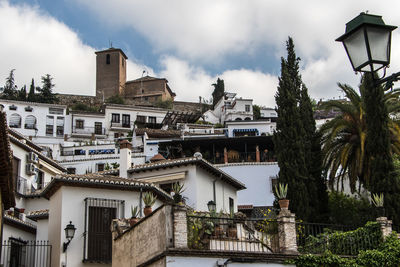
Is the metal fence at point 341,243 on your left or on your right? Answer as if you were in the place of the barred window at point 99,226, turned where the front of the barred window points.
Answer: on your left

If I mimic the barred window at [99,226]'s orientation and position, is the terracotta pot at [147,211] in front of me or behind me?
in front

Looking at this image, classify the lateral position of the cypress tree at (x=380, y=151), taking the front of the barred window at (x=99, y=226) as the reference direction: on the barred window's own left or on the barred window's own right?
on the barred window's own left

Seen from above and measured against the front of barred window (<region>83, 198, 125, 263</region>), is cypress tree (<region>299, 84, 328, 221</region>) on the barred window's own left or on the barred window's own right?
on the barred window's own left

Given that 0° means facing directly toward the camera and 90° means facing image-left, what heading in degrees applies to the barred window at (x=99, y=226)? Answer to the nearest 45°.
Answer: approximately 0°

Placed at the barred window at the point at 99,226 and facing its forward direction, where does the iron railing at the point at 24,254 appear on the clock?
The iron railing is roughly at 4 o'clock from the barred window.

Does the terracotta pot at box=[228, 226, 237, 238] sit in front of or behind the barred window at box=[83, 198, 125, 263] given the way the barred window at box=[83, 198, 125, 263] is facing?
in front
